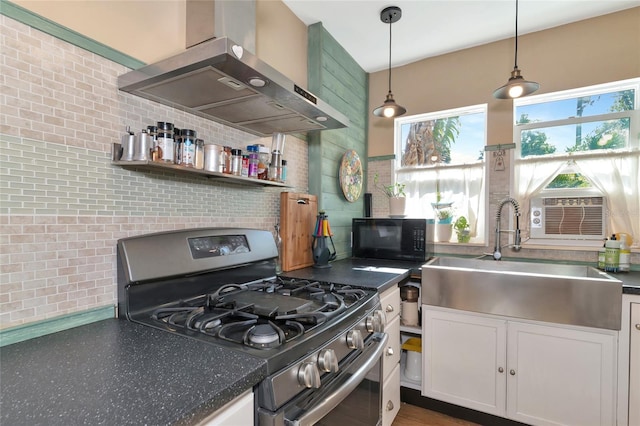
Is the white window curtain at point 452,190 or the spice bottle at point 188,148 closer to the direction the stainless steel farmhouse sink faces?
the spice bottle

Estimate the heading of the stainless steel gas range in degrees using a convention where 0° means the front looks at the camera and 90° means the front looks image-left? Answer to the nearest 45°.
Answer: approximately 315°

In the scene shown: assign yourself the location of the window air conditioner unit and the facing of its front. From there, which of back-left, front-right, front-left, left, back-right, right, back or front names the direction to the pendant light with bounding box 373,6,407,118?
front-right

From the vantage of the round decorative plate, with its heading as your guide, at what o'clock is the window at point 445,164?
The window is roughly at 10 o'clock from the round decorative plate.

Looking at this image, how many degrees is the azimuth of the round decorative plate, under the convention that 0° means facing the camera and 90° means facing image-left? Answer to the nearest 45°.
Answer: approximately 315°

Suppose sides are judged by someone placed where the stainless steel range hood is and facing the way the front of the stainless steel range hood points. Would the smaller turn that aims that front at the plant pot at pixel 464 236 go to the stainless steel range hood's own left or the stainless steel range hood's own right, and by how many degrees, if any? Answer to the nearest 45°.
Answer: approximately 90° to the stainless steel range hood's own left

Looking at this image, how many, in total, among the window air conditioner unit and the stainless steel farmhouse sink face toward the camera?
2

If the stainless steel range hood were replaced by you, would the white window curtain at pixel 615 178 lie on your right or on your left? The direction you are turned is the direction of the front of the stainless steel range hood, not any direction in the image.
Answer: on your left

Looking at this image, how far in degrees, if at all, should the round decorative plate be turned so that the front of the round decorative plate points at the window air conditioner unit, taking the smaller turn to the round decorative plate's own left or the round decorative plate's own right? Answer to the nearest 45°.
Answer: approximately 45° to the round decorative plate's own left

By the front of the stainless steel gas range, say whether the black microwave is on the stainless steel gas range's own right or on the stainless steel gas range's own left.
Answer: on the stainless steel gas range's own left
